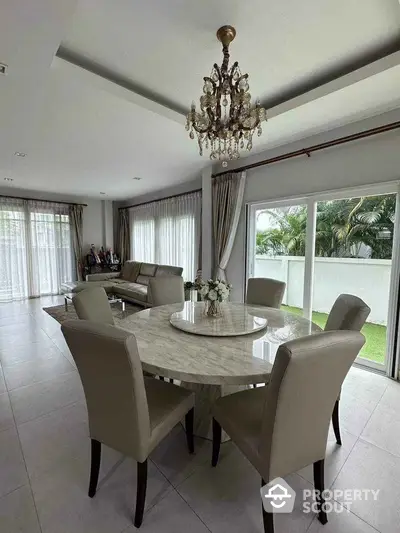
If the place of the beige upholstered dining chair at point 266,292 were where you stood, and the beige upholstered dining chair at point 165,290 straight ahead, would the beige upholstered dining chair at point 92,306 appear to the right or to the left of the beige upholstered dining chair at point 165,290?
left

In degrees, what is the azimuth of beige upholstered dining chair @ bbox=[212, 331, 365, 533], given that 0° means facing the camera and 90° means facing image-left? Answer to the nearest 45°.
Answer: approximately 135°

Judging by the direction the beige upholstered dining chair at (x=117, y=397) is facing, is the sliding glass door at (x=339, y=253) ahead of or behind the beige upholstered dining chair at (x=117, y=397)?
ahead

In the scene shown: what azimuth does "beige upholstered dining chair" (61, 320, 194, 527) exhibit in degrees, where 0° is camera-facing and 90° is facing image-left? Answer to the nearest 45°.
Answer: approximately 225°

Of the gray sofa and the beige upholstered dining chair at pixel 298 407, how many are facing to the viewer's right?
0

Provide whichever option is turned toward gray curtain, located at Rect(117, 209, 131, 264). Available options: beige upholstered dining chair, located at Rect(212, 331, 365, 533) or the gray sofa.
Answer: the beige upholstered dining chair

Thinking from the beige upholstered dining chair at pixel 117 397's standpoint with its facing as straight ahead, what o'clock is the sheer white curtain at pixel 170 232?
The sheer white curtain is roughly at 11 o'clock from the beige upholstered dining chair.

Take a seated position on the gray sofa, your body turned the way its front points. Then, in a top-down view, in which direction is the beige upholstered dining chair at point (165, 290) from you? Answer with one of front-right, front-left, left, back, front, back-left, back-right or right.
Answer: front-left

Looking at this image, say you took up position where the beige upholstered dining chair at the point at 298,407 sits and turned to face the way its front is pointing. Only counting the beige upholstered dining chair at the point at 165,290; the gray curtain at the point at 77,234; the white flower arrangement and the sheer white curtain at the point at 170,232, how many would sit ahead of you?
4

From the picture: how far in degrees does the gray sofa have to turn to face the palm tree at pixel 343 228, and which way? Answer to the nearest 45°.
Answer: approximately 90° to its left

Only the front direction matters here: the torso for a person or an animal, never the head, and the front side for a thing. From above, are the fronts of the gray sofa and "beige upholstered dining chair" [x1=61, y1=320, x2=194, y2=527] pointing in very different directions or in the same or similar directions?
very different directions

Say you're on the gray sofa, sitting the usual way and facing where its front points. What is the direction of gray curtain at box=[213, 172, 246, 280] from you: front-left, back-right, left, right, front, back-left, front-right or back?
left
